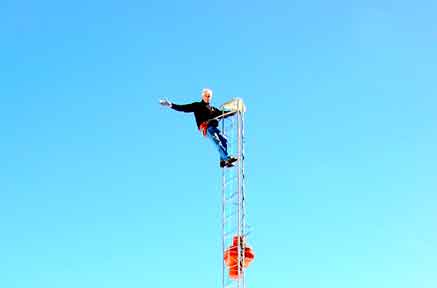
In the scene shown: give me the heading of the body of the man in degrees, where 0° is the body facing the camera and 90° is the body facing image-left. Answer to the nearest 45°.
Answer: approximately 315°
